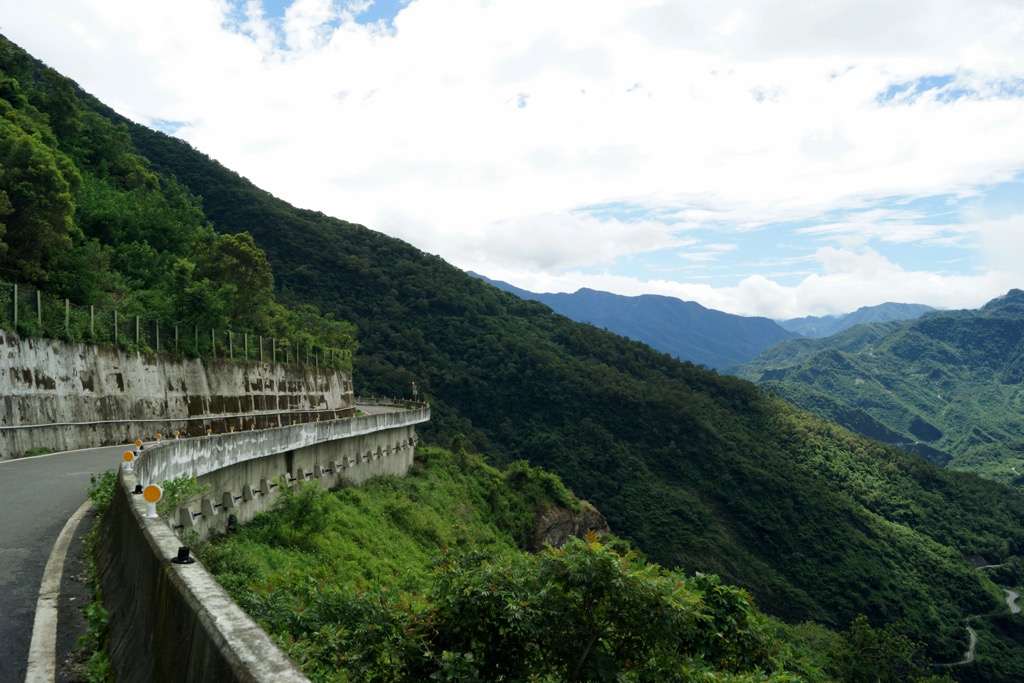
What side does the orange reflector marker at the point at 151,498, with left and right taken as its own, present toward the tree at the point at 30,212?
back

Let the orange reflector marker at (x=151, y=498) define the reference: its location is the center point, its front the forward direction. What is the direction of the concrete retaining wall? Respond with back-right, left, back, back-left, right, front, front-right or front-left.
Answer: back

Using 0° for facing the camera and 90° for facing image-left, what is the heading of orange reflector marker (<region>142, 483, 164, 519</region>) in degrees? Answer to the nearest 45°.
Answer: approximately 0°

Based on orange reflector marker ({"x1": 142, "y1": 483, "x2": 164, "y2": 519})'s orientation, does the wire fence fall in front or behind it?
behind

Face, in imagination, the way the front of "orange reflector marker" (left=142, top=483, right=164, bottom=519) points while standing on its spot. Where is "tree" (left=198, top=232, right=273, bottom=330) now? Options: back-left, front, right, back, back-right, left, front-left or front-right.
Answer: back
